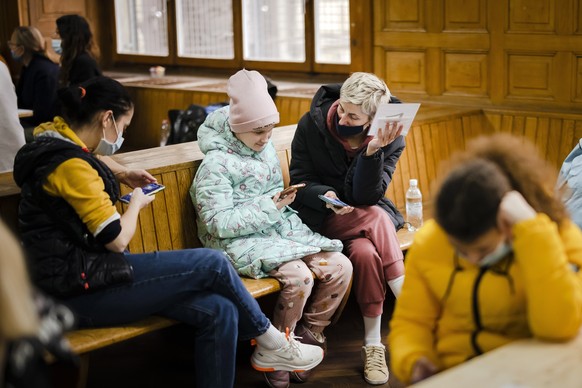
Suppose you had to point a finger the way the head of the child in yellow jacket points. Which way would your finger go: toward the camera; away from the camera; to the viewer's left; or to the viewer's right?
toward the camera

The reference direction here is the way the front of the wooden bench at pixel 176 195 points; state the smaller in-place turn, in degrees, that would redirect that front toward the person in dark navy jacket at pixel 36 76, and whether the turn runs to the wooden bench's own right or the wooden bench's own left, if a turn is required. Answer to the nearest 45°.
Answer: approximately 180°

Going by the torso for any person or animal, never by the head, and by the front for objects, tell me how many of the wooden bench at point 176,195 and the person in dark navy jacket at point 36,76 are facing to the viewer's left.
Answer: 1

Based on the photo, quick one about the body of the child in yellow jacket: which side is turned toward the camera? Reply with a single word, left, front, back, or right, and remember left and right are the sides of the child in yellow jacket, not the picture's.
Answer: front

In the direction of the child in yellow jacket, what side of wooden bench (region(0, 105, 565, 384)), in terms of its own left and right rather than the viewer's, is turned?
front

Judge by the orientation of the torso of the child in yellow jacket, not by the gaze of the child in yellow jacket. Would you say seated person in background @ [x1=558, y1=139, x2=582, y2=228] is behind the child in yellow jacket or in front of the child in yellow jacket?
behind

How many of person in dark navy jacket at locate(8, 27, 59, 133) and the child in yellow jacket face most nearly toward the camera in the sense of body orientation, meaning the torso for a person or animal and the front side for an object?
1

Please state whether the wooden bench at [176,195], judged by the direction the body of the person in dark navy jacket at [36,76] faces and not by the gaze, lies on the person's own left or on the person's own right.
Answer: on the person's own left

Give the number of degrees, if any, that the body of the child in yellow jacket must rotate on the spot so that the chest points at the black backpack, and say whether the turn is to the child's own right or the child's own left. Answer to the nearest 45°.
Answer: approximately 135° to the child's own right

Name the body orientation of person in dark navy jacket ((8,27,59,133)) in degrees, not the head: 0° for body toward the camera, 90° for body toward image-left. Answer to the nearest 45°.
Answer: approximately 90°

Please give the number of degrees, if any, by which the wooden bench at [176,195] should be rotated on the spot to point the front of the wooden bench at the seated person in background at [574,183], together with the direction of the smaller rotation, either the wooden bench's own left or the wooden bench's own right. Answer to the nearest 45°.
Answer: approximately 45° to the wooden bench's own left

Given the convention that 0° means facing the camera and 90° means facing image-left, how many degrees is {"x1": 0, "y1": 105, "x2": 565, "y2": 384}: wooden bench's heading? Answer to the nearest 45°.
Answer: approximately 315°

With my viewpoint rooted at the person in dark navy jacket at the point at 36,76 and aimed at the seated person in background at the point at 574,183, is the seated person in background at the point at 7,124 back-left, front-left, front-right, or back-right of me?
front-right

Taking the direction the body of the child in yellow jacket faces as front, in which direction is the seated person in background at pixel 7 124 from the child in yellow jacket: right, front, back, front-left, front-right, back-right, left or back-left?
back-right
